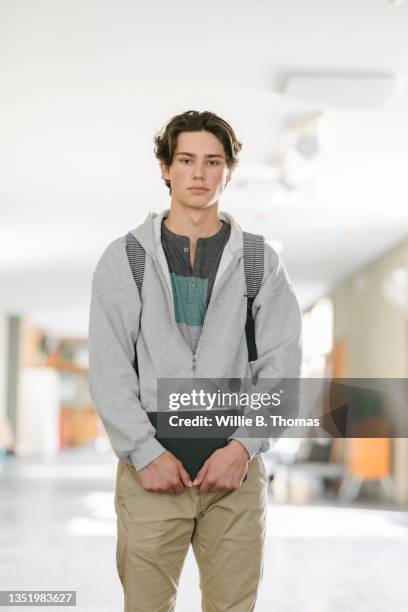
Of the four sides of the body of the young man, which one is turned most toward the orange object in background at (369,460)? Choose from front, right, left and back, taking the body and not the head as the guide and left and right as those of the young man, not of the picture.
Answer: back

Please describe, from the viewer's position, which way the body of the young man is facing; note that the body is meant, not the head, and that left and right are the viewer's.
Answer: facing the viewer

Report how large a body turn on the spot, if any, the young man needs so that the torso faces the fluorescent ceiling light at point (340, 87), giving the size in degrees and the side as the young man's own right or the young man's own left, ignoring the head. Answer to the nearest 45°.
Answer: approximately 180°

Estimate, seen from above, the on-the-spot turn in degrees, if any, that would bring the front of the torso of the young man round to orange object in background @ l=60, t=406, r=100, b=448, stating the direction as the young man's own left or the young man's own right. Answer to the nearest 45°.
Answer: approximately 180°
